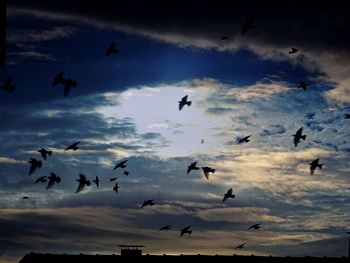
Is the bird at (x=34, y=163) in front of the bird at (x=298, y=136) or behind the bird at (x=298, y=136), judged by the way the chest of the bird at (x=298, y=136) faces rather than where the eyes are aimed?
in front

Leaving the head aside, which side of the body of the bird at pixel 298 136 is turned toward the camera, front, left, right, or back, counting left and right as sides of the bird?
left

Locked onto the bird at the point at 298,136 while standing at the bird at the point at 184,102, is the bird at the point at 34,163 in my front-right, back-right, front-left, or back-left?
back-right

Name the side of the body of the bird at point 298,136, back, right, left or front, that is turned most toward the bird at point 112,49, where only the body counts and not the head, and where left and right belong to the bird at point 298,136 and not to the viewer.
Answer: front

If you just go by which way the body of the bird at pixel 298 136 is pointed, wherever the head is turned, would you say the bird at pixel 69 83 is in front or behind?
in front

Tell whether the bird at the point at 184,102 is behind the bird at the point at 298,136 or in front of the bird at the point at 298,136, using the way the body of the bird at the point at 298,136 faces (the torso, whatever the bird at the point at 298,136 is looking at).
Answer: in front
